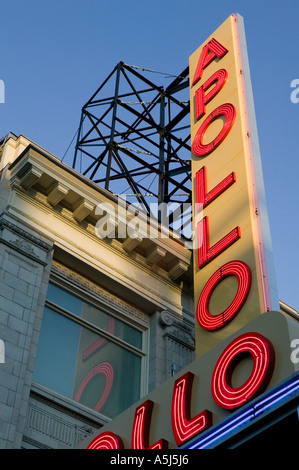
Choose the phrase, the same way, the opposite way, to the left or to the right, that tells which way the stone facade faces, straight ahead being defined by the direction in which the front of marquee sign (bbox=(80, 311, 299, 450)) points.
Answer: to the left

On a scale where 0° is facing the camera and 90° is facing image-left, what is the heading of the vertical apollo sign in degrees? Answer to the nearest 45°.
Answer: approximately 45°

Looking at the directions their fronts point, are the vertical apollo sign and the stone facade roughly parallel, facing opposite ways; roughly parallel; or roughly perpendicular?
roughly perpendicular

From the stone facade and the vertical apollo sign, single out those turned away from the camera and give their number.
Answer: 0

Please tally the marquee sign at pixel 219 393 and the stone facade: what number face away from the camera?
0

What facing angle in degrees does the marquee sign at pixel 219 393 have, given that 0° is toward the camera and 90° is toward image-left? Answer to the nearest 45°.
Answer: approximately 45°
